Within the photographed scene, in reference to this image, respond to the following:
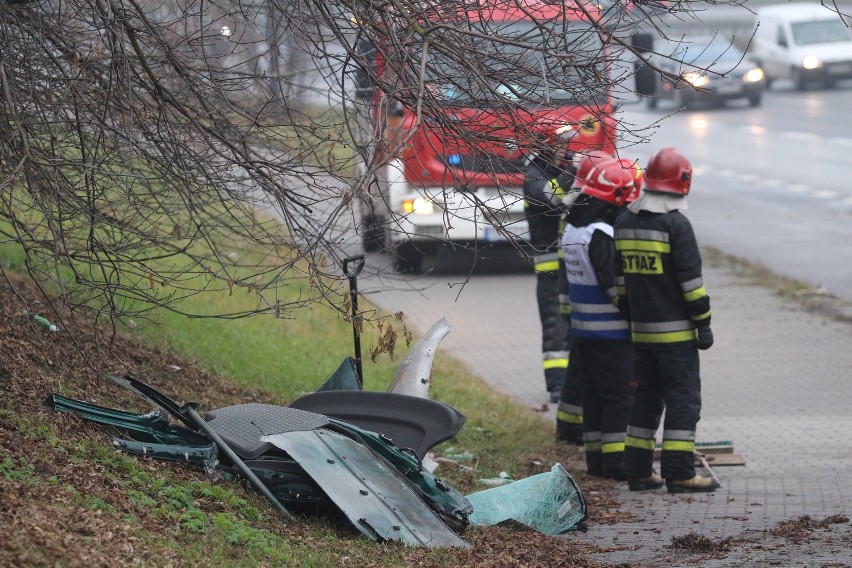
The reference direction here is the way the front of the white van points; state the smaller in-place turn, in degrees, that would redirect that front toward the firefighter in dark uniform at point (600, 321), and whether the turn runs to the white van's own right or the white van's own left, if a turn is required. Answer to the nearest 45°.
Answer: approximately 45° to the white van's own right

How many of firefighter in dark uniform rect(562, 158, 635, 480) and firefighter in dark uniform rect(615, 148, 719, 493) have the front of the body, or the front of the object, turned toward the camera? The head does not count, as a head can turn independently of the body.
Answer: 0

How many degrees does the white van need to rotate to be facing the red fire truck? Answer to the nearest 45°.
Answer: approximately 45° to its right

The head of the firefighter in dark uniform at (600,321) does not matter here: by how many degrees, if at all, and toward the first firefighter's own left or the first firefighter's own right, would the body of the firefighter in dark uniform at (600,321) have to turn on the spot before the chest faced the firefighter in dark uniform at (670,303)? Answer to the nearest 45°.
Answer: approximately 90° to the first firefighter's own right

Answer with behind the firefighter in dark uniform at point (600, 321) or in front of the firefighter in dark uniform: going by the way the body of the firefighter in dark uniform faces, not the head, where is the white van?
in front

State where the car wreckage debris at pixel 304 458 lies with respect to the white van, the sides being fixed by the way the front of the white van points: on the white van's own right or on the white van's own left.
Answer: on the white van's own right

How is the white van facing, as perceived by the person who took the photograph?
facing the viewer and to the right of the viewer

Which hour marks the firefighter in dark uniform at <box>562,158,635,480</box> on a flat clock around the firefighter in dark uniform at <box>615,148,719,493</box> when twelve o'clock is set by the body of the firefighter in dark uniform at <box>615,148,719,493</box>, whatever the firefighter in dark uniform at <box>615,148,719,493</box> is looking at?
the firefighter in dark uniform at <box>562,158,635,480</box> is roughly at 9 o'clock from the firefighter in dark uniform at <box>615,148,719,493</box>.

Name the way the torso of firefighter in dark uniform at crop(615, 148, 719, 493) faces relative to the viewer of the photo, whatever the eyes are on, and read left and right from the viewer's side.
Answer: facing away from the viewer and to the right of the viewer
